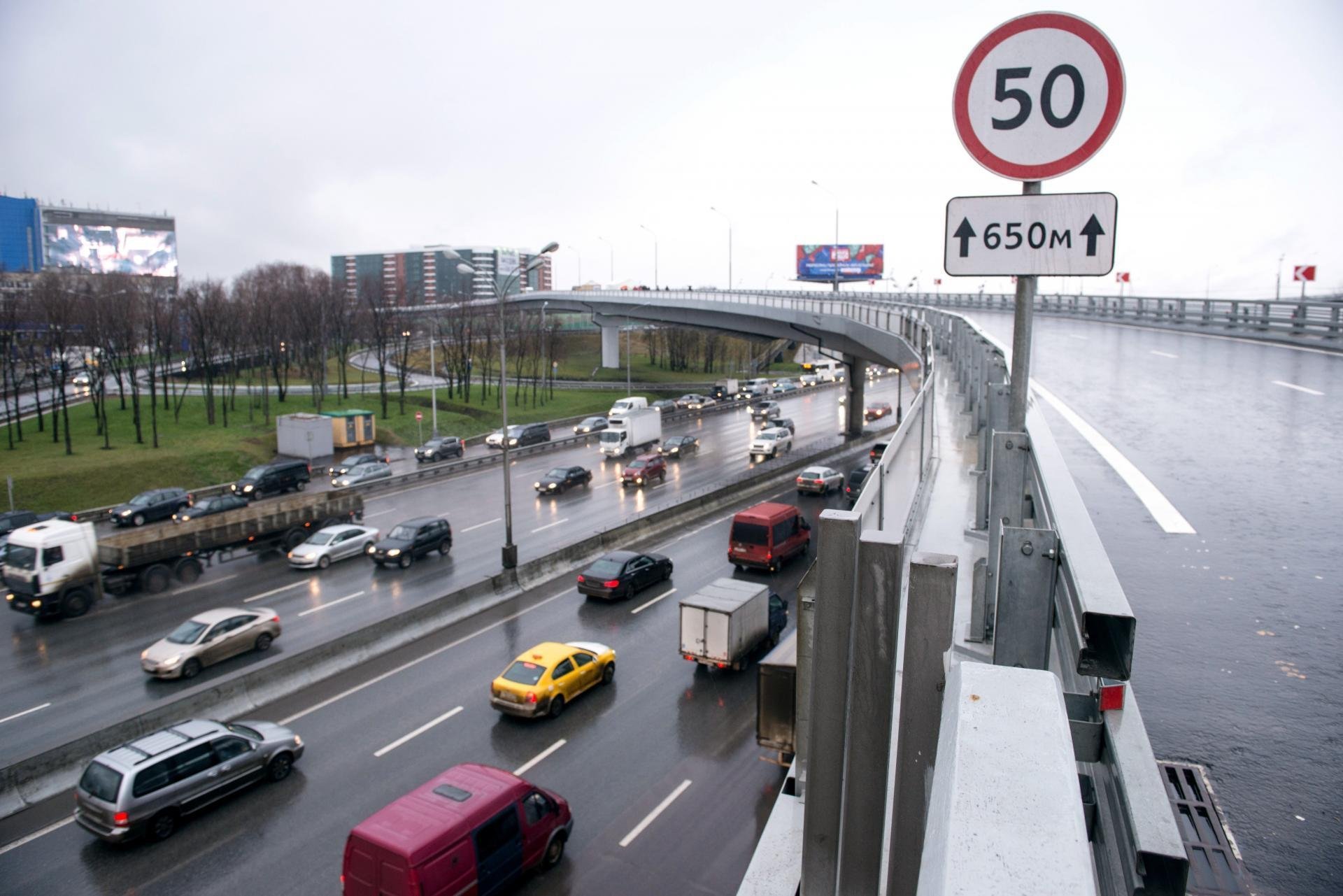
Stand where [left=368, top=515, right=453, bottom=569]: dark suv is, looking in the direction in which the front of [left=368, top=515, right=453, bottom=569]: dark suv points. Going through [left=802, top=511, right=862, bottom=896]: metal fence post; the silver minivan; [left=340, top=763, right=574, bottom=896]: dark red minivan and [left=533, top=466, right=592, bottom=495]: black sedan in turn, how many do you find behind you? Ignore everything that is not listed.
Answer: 1

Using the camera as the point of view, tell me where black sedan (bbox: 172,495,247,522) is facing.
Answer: facing the viewer and to the left of the viewer

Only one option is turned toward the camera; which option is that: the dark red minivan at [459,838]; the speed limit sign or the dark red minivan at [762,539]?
the speed limit sign

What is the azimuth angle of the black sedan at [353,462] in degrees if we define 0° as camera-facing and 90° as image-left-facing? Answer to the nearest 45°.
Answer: approximately 45°

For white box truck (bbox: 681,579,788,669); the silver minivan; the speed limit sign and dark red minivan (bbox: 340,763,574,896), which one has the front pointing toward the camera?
the speed limit sign

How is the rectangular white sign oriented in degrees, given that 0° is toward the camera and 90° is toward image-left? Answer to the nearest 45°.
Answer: approximately 0°

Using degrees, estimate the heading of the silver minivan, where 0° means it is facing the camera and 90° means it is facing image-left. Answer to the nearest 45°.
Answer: approximately 225°

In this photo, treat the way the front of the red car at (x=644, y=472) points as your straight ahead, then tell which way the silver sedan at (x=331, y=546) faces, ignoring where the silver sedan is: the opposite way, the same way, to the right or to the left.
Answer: the same way

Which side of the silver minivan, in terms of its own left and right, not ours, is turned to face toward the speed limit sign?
right

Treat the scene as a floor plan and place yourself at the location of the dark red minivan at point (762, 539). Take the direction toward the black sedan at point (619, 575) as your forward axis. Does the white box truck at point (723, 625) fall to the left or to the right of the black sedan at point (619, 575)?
left

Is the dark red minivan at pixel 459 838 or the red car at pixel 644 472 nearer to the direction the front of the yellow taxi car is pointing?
the red car

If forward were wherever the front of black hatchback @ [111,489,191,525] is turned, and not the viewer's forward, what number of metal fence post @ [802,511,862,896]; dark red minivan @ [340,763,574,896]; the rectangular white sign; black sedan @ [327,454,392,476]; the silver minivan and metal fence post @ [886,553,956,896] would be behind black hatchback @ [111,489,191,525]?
1

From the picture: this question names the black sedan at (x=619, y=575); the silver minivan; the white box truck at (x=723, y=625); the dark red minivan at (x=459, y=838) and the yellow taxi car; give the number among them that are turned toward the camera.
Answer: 0

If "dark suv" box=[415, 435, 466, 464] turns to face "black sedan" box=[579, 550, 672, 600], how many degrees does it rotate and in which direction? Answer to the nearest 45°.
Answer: approximately 45° to its left

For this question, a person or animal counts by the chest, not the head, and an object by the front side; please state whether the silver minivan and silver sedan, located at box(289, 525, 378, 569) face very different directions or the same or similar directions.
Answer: very different directions

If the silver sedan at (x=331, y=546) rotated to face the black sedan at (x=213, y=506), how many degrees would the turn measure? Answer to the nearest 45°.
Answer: approximately 90° to its right

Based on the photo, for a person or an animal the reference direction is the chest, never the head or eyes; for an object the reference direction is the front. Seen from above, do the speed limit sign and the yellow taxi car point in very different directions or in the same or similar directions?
very different directions

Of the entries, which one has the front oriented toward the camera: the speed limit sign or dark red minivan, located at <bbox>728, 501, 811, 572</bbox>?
the speed limit sign

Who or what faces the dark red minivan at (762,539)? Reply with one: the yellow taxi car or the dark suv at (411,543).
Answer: the yellow taxi car

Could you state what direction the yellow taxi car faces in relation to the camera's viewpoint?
facing away from the viewer and to the right of the viewer

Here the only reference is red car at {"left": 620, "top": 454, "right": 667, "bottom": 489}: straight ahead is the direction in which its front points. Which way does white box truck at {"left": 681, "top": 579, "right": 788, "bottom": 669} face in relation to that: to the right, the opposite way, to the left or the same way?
the opposite way

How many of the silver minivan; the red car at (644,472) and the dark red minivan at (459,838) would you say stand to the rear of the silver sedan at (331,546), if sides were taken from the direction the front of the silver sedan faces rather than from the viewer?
1
